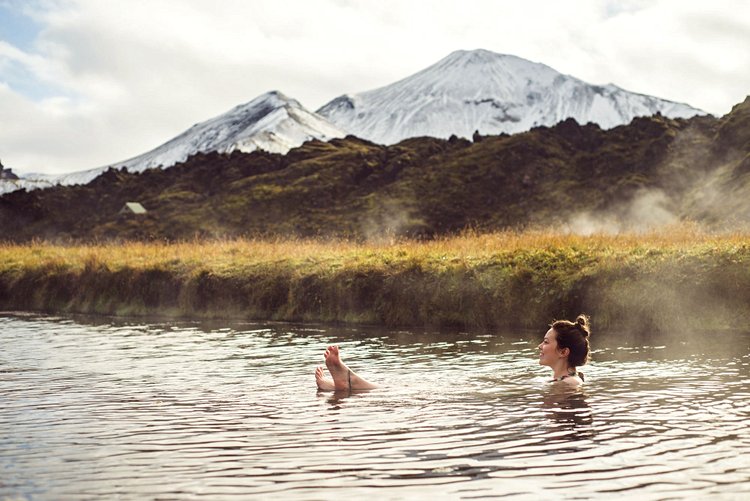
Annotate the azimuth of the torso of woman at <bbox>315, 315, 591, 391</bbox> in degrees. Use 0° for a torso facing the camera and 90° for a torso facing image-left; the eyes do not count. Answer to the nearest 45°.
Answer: approximately 90°
